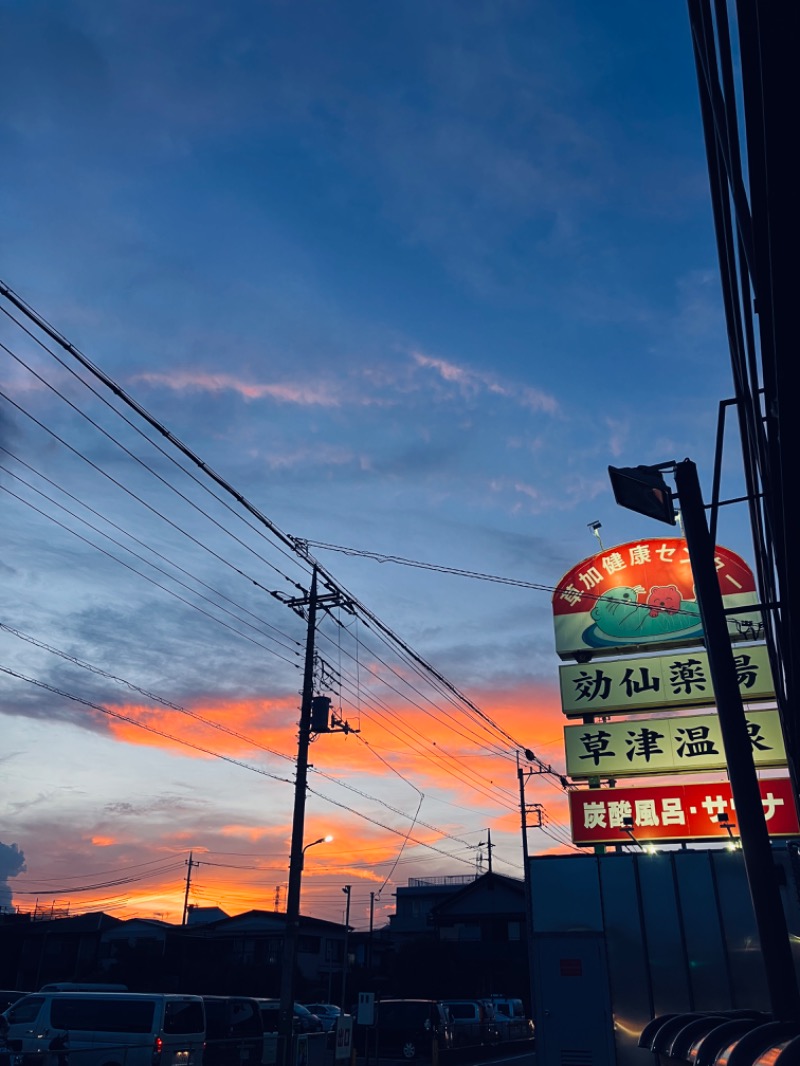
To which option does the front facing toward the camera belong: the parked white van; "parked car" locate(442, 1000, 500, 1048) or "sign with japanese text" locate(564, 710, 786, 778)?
the sign with japanese text

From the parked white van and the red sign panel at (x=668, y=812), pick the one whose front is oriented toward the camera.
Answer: the red sign panel

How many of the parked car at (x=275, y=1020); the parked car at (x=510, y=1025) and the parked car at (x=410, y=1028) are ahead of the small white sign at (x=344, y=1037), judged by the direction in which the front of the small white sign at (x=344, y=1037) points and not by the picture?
0

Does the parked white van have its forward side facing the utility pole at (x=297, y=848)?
no

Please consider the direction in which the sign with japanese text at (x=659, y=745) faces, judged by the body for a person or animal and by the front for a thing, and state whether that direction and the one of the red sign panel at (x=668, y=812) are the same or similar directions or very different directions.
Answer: same or similar directions

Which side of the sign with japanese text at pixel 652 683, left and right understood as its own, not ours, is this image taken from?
front

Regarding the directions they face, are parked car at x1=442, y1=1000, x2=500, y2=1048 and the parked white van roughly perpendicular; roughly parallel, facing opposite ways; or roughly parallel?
roughly perpendicular

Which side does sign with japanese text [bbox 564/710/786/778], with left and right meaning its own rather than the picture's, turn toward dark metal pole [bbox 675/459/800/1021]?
front

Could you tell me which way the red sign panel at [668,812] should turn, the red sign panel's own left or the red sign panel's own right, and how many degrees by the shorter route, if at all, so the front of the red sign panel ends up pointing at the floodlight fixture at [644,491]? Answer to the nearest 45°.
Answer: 0° — it already faces it

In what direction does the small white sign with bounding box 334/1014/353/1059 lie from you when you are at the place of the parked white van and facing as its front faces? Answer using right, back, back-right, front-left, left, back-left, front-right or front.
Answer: back-right

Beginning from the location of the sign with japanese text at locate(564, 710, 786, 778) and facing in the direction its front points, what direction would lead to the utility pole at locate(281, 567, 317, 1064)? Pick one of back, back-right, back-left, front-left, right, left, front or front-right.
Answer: right

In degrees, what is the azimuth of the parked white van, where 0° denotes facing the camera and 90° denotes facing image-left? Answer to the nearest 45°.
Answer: approximately 135°

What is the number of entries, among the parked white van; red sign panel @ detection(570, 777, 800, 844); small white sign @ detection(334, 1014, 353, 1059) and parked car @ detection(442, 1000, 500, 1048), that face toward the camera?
2

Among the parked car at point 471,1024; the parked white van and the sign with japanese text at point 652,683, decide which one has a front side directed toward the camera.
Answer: the sign with japanese text

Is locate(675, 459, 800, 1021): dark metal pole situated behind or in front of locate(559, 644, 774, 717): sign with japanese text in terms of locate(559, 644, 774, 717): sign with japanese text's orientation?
in front

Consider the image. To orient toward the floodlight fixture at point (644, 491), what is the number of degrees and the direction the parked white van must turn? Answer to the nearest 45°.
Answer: approximately 135° to its left

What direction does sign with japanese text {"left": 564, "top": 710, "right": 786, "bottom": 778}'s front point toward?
toward the camera
